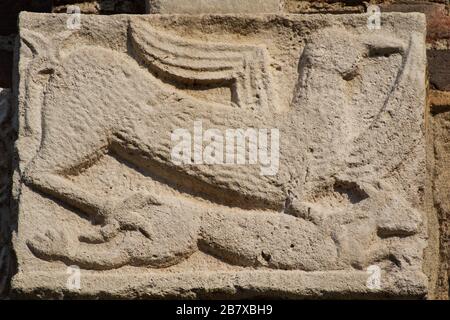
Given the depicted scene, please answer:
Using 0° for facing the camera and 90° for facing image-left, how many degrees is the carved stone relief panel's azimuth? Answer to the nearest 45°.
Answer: approximately 0°
